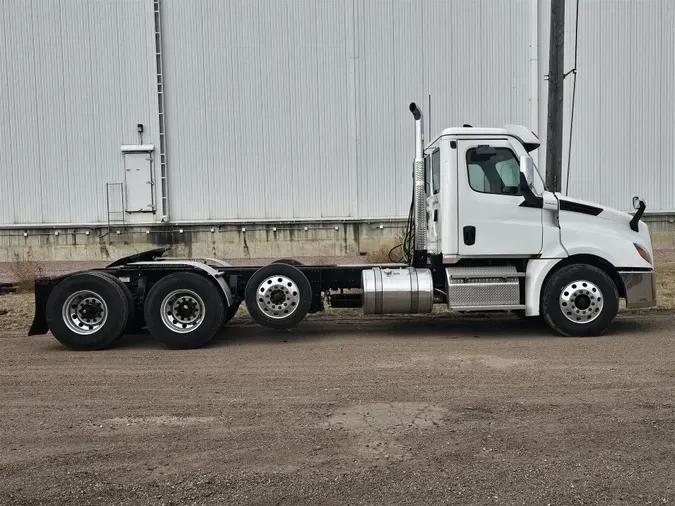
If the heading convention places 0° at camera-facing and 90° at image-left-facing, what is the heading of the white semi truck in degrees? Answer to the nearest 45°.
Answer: approximately 270°

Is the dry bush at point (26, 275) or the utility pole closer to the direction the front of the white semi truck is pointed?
the utility pole

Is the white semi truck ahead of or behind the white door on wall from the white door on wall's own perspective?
ahead

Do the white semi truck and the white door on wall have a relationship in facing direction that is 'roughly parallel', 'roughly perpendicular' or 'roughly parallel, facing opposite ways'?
roughly perpendicular

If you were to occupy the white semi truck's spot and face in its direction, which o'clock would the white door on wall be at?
The white door on wall is roughly at 8 o'clock from the white semi truck.

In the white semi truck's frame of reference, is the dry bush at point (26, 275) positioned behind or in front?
behind

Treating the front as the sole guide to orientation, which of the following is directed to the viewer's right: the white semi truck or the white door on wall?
the white semi truck

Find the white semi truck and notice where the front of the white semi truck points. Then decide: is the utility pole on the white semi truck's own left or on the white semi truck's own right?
on the white semi truck's own left

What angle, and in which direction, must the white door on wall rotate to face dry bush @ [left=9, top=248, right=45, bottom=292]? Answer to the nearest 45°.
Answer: approximately 45° to its right

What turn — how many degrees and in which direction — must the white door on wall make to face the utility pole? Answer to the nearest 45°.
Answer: approximately 45° to its left

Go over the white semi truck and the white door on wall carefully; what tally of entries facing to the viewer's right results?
1

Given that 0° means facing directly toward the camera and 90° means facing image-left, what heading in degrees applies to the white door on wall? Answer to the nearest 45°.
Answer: approximately 0°
